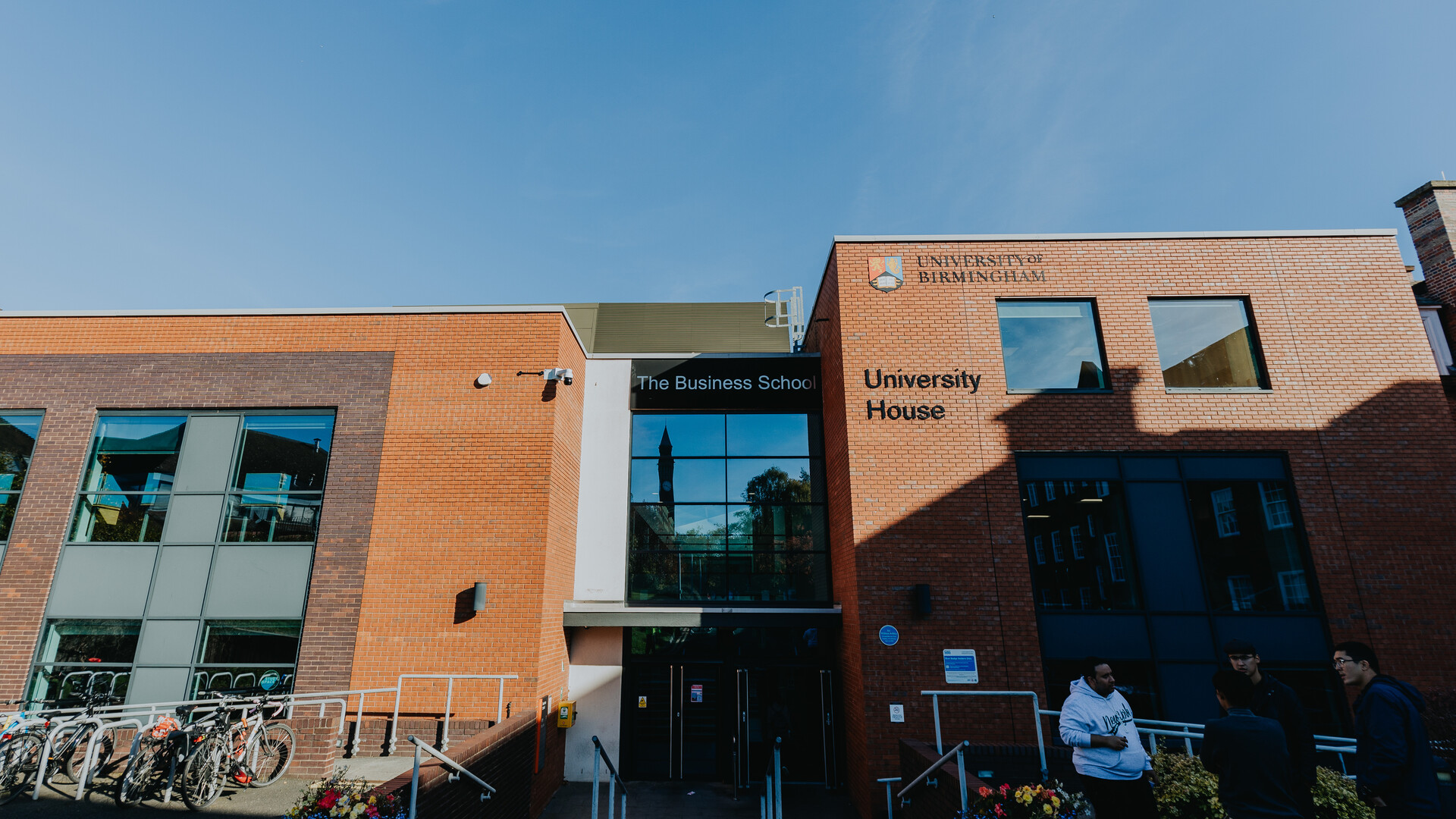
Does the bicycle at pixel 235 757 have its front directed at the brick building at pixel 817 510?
no

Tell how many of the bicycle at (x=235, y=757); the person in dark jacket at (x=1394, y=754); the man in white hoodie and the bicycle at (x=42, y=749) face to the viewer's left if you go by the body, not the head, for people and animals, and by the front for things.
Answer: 1

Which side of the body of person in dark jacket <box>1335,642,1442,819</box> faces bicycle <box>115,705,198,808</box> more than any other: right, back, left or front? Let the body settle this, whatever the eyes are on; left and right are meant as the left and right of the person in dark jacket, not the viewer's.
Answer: front

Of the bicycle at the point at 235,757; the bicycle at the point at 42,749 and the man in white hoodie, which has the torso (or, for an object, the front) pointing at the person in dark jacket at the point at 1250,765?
the man in white hoodie

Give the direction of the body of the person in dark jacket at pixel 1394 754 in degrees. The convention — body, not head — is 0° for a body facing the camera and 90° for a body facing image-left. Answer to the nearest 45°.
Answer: approximately 90°

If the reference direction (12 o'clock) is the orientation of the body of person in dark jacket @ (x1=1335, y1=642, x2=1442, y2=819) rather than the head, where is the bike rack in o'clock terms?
The bike rack is roughly at 11 o'clock from the person in dark jacket.

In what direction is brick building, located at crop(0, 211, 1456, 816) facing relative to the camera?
toward the camera

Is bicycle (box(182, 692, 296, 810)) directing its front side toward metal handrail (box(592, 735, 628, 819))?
no

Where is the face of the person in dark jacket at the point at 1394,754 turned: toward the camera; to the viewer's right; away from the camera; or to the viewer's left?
to the viewer's left

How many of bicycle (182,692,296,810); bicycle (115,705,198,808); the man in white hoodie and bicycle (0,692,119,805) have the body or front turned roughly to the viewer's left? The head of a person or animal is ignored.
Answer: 0

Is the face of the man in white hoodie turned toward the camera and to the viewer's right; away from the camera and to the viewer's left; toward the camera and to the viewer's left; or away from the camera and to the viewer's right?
toward the camera and to the viewer's right

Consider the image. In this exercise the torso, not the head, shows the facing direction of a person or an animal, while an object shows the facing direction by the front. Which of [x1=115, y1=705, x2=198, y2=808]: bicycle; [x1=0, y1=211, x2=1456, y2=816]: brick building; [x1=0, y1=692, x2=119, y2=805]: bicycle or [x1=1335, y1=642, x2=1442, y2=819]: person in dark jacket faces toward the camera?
the brick building

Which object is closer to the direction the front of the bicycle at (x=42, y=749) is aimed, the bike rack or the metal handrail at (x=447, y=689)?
the metal handrail

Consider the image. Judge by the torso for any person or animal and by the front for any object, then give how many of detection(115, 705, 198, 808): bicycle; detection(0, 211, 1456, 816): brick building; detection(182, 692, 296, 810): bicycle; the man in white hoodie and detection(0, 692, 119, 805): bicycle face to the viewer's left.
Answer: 0

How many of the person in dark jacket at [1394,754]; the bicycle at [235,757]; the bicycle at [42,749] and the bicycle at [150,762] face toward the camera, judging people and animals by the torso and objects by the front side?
0

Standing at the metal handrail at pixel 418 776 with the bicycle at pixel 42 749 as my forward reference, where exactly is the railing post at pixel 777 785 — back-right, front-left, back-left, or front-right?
back-right

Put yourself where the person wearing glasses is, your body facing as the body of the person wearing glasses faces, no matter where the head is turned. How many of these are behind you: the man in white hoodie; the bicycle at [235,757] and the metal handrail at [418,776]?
0

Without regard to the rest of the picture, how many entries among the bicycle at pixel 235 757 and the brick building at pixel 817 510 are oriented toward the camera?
1
